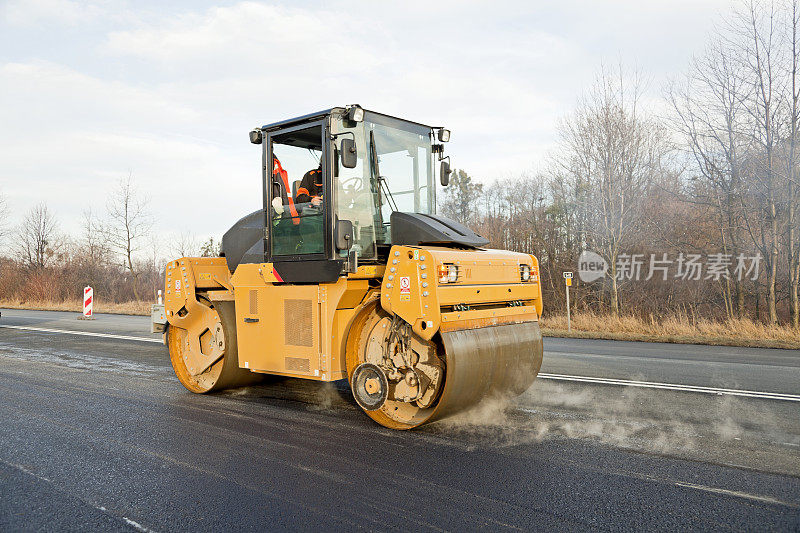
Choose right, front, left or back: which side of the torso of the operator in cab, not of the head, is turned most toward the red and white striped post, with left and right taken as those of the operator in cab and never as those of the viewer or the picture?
back

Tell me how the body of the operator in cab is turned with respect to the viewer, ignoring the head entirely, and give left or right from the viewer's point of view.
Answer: facing the viewer and to the right of the viewer

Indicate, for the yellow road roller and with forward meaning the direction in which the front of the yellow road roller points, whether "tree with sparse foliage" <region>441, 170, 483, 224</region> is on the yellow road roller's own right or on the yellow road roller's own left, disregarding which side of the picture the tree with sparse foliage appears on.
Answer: on the yellow road roller's own left

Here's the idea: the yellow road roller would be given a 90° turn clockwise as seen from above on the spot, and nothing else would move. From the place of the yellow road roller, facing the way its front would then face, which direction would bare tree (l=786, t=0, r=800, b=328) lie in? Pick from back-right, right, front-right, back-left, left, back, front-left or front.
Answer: back

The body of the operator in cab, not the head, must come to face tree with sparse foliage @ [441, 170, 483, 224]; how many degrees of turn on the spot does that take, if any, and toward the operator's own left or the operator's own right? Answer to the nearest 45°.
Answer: approximately 135° to the operator's own left

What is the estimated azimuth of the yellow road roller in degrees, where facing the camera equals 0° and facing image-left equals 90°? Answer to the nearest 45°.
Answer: approximately 315°

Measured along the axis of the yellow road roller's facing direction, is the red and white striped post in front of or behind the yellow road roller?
behind

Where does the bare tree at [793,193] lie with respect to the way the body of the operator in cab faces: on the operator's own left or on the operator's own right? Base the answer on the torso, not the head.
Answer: on the operator's own left
